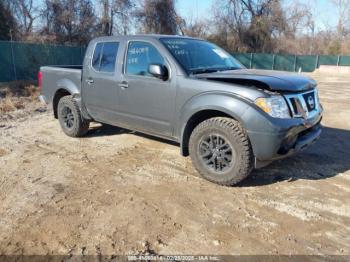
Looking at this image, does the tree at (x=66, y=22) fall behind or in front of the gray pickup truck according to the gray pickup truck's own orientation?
behind

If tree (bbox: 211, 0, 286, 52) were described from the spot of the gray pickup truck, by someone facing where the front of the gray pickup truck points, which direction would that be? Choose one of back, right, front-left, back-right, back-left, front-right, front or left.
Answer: back-left

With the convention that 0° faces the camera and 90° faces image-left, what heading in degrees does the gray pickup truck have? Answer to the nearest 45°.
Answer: approximately 315°

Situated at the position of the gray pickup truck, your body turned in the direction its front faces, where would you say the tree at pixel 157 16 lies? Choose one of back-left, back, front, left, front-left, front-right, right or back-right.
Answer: back-left

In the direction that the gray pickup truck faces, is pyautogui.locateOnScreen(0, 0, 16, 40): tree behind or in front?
behind

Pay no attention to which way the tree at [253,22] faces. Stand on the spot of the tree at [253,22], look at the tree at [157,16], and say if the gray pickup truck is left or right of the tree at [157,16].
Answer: left
